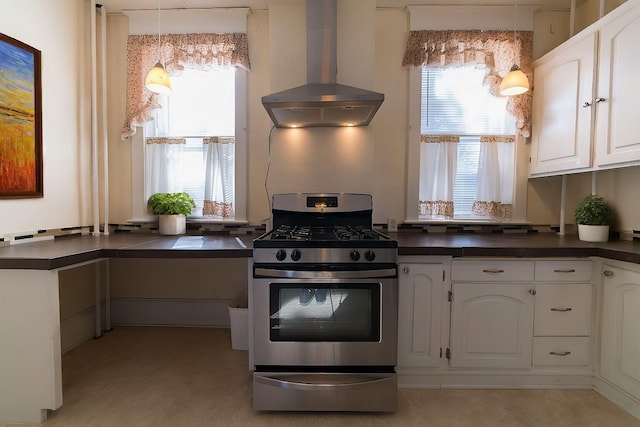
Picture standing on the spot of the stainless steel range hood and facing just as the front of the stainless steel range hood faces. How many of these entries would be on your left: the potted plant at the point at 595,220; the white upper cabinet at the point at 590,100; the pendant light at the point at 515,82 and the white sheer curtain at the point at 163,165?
3

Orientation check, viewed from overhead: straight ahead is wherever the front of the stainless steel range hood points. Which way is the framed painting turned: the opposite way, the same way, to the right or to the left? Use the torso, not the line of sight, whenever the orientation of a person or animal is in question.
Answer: to the left

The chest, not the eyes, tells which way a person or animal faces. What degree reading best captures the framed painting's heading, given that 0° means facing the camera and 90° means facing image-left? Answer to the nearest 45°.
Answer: approximately 315°

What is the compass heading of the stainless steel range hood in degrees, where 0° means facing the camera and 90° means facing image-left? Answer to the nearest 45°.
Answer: approximately 0°

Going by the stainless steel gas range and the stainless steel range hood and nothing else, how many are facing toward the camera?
2

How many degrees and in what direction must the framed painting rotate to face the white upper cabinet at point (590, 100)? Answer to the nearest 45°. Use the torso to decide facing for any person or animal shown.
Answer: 0° — it already faces it

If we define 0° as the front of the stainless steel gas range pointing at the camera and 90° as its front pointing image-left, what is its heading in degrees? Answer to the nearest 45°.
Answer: approximately 0°

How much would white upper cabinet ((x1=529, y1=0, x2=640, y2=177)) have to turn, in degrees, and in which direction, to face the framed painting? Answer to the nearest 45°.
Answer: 0° — it already faces it

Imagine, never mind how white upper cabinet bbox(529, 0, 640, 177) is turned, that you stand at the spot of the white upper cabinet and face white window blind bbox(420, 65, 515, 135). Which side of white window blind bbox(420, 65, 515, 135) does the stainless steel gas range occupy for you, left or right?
left

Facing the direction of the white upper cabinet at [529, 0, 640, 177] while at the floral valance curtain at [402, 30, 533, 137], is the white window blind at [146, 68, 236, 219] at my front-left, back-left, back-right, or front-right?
back-right

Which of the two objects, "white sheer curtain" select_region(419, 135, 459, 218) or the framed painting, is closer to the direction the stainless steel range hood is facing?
the framed painting
